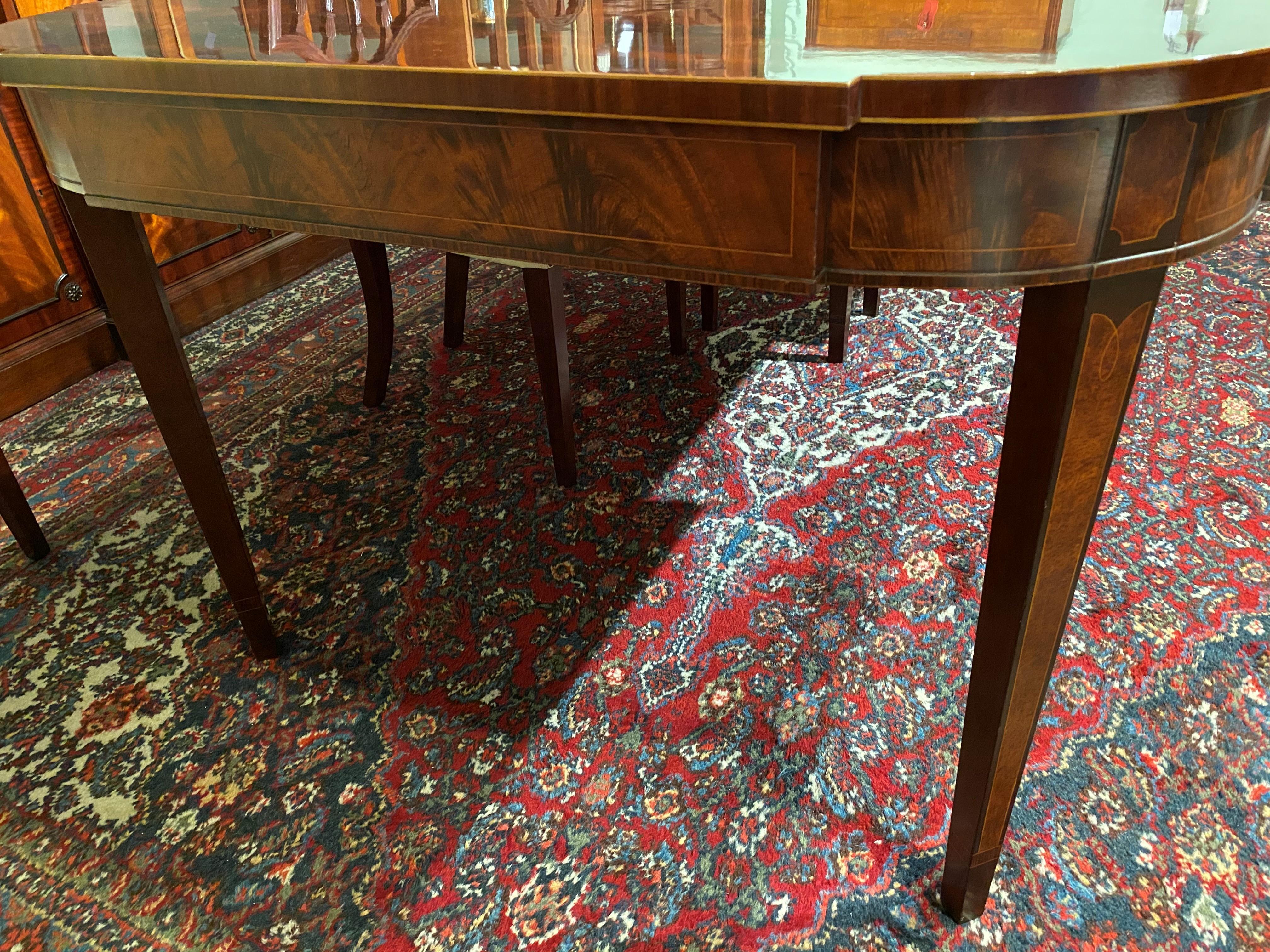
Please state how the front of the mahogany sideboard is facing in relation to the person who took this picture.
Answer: facing the viewer and to the right of the viewer

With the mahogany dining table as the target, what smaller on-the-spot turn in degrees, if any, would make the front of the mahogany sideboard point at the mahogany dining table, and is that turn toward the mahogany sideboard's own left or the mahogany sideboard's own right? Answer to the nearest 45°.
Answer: approximately 45° to the mahogany sideboard's own right
